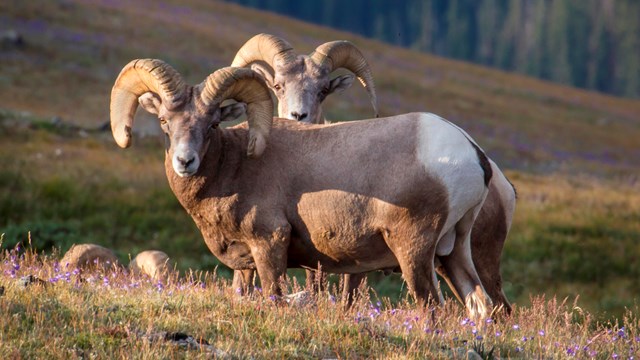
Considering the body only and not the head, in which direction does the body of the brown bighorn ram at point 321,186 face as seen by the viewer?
to the viewer's left

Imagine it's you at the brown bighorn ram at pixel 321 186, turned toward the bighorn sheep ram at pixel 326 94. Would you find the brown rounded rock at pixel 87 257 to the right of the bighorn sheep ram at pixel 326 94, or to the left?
left

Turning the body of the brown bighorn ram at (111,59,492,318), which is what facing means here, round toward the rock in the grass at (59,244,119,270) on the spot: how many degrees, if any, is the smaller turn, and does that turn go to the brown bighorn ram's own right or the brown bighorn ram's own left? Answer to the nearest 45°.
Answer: approximately 45° to the brown bighorn ram's own right

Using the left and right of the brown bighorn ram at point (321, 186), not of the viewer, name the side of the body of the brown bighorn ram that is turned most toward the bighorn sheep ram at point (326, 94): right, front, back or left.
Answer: right
